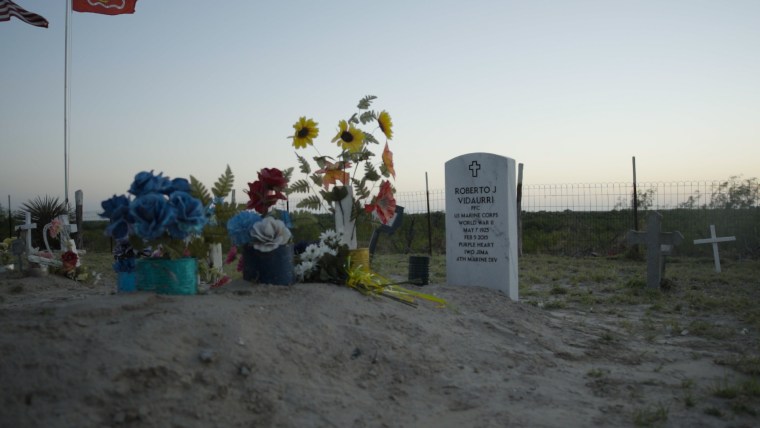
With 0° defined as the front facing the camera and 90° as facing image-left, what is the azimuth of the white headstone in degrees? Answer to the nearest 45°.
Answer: approximately 45°

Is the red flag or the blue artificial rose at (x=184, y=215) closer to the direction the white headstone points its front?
the blue artificial rose
